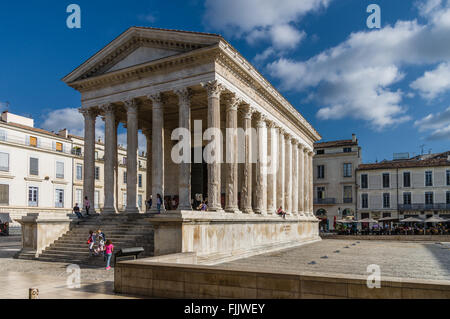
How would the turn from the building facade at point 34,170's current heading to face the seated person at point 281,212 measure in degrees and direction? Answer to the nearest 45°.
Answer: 0° — it already faces them

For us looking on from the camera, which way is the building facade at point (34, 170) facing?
facing the viewer and to the right of the viewer

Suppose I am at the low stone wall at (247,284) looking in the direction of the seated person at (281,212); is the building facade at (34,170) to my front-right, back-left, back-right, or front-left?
front-left

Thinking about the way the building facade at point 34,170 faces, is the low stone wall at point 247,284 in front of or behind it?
in front

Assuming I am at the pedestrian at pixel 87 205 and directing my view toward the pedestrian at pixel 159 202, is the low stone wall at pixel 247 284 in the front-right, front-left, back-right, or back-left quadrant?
front-right

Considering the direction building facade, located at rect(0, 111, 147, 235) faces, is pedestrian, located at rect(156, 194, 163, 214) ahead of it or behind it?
ahead
